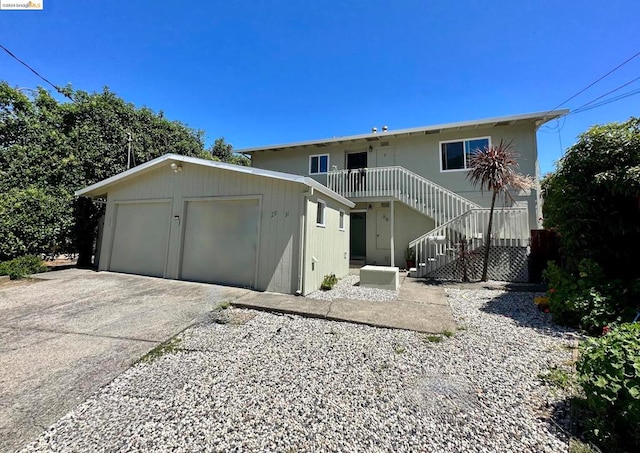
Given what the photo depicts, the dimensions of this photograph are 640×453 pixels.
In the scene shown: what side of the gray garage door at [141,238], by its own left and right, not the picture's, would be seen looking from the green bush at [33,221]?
right

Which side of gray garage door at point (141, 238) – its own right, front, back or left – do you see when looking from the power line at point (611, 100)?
left

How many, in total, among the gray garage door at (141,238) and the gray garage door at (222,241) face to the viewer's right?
0

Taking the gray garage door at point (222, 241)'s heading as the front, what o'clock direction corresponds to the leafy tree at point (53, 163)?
The leafy tree is roughly at 3 o'clock from the gray garage door.

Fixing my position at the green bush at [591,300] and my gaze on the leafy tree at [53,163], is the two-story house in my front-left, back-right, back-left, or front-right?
front-right

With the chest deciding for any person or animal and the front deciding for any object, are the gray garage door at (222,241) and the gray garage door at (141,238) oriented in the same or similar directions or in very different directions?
same or similar directions

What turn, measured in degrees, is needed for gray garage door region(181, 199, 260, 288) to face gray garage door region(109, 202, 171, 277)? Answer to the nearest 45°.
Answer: approximately 90° to its right

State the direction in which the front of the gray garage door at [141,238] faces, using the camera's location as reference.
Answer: facing the viewer and to the left of the viewer

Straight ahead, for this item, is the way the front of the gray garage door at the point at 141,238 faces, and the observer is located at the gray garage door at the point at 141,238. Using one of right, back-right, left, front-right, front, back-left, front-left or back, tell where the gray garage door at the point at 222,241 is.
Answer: left

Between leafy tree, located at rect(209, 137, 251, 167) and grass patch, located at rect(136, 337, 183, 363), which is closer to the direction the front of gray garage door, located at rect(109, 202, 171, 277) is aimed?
the grass patch

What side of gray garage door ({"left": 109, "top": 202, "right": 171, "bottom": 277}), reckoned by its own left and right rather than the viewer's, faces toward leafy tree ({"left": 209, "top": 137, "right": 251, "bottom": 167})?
back

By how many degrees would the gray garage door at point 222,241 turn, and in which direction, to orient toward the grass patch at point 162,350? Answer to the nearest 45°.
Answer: approximately 45° to its left

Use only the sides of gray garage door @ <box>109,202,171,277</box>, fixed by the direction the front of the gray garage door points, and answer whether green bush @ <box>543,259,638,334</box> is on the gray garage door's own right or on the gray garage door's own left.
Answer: on the gray garage door's own left

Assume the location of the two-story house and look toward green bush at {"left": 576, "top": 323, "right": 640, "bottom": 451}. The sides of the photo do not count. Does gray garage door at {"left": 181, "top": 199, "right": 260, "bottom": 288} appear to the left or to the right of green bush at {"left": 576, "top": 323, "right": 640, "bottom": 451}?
right

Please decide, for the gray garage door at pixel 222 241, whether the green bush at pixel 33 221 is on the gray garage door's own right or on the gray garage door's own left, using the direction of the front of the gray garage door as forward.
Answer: on the gray garage door's own right

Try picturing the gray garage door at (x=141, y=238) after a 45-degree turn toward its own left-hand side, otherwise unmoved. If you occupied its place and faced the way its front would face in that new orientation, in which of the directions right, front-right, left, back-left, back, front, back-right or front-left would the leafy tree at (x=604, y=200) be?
front-left

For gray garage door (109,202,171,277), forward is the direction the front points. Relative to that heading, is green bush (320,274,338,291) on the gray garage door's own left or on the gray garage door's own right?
on the gray garage door's own left
